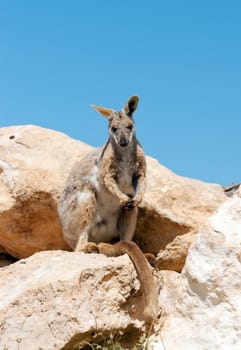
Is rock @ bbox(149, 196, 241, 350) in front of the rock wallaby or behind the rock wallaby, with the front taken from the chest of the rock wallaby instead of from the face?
in front

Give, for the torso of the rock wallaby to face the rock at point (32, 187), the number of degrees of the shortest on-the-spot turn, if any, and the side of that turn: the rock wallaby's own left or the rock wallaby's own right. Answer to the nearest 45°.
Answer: approximately 180°

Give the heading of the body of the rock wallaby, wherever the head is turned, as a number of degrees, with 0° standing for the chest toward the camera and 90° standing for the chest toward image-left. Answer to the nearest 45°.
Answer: approximately 315°

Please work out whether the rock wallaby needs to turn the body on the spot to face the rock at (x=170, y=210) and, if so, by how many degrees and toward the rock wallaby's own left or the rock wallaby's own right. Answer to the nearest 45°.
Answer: approximately 45° to the rock wallaby's own left
